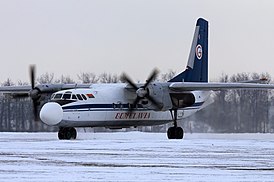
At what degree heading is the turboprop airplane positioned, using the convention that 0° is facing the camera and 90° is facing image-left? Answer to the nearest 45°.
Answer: approximately 45°
